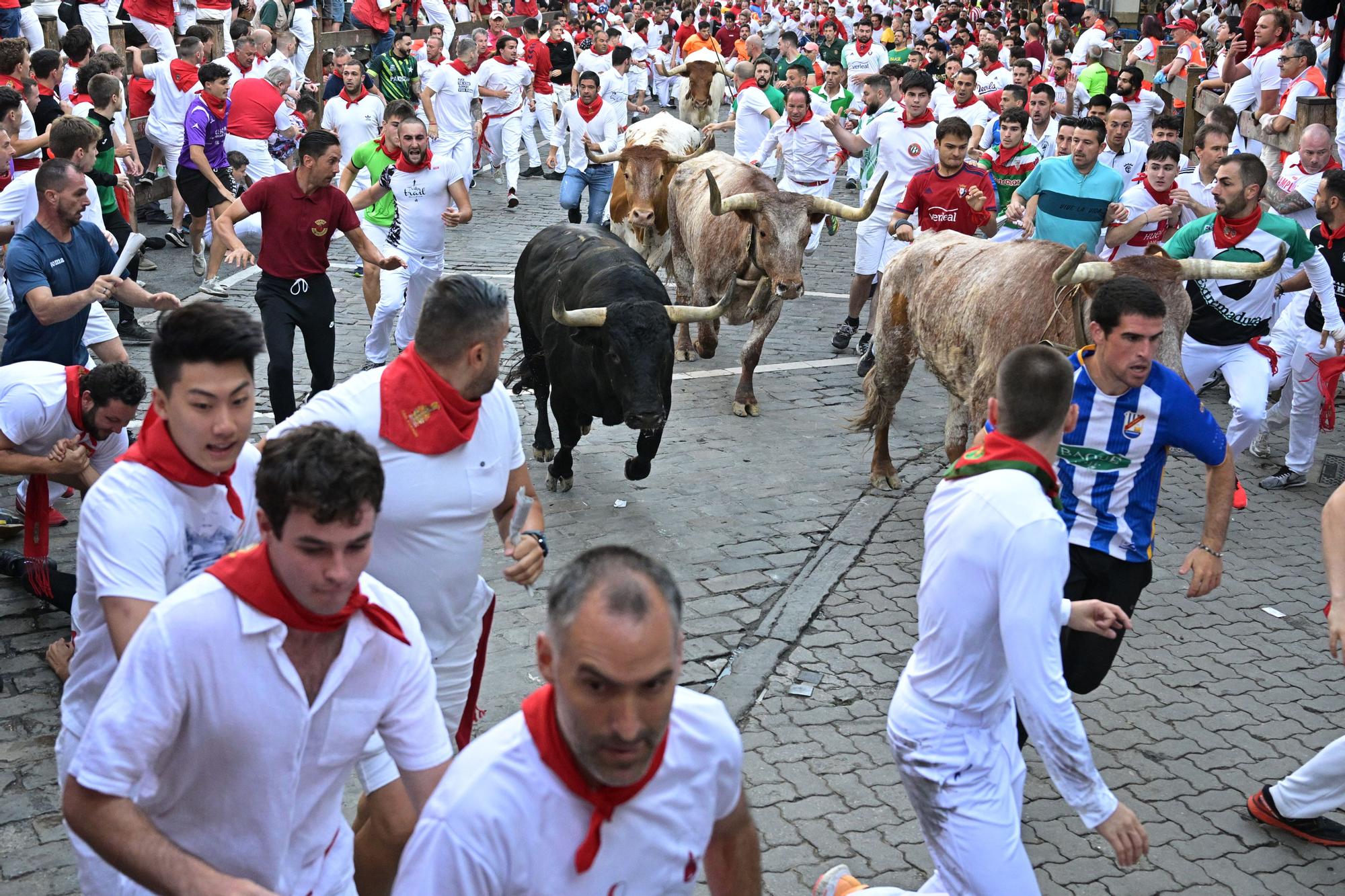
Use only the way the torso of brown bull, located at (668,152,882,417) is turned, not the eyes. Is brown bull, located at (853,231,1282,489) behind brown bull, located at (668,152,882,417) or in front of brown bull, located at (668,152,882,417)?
in front

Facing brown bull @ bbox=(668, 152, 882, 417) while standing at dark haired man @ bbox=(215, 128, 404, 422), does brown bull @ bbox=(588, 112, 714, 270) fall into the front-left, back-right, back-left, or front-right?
front-left

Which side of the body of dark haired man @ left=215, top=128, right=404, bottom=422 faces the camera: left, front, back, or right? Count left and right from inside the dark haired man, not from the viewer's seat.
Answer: front

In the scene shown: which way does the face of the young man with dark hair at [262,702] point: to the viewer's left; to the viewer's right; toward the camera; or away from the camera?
toward the camera

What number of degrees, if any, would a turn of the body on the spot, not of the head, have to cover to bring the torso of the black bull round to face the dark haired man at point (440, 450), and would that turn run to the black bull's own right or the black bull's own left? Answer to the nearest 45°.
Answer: approximately 45° to the black bull's own right

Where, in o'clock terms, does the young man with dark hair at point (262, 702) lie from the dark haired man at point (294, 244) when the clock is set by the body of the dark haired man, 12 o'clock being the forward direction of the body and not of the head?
The young man with dark hair is roughly at 12 o'clock from the dark haired man.

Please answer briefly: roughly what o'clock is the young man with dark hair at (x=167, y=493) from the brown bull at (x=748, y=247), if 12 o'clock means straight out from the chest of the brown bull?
The young man with dark hair is roughly at 2 o'clock from the brown bull.

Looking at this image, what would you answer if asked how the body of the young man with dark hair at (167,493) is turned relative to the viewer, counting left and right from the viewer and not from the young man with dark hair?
facing the viewer and to the right of the viewer

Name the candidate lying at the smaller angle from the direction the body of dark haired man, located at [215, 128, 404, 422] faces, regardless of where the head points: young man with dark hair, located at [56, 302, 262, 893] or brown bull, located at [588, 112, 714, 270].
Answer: the young man with dark hair

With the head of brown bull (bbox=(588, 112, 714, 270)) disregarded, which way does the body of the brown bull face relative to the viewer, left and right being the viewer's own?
facing the viewer

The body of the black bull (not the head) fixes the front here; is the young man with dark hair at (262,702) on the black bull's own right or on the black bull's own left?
on the black bull's own right

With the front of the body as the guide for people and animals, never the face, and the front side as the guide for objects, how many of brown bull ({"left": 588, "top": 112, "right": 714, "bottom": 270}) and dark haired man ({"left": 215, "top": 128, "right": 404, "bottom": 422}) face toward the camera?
2

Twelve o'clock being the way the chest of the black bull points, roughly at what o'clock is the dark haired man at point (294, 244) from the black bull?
The dark haired man is roughly at 5 o'clock from the black bull.

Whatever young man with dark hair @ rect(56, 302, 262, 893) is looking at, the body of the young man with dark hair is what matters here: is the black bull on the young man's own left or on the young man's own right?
on the young man's own left

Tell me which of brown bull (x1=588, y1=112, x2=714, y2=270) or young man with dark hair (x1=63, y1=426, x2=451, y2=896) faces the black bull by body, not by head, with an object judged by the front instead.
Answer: the brown bull

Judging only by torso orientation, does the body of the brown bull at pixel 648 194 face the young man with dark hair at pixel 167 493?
yes
